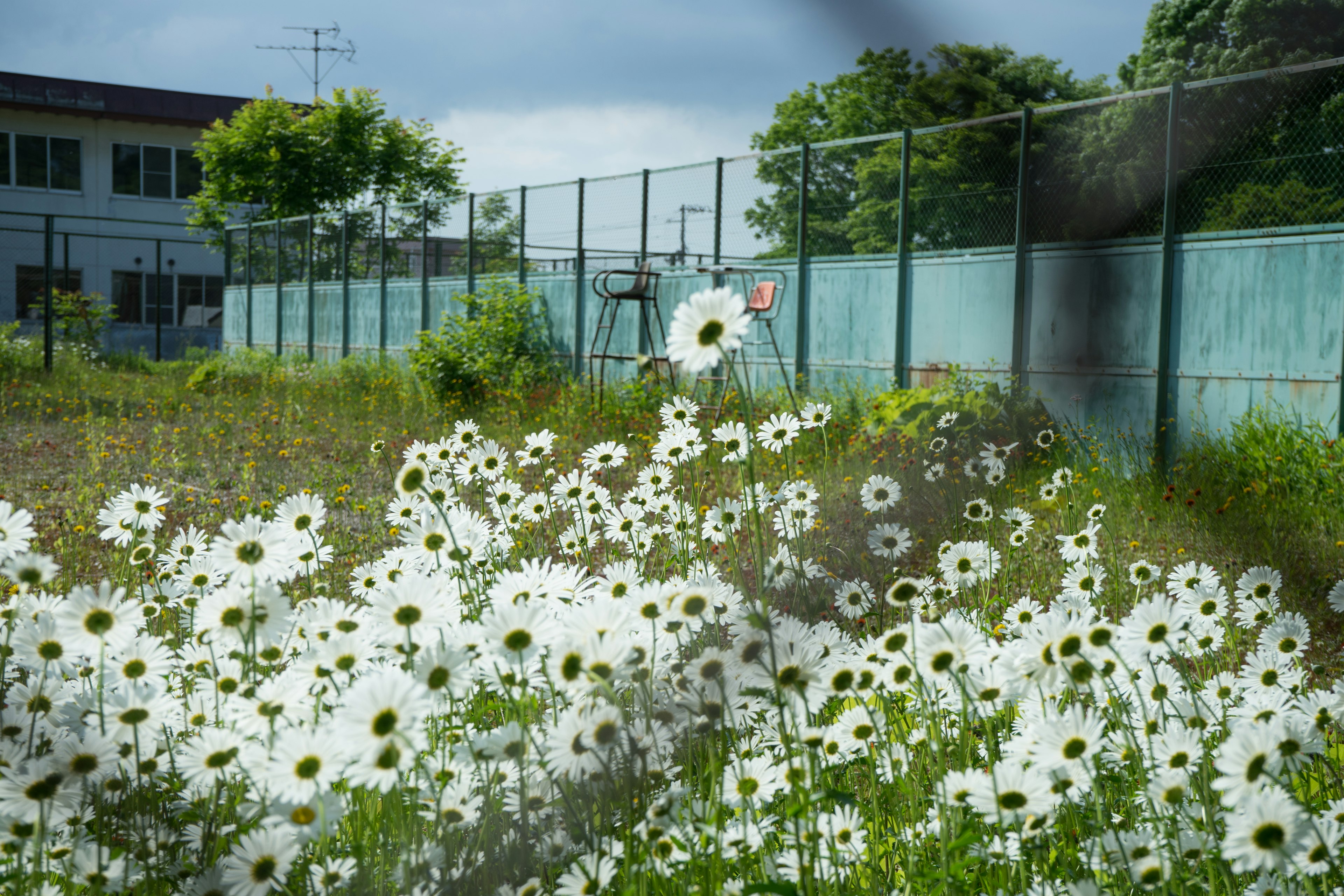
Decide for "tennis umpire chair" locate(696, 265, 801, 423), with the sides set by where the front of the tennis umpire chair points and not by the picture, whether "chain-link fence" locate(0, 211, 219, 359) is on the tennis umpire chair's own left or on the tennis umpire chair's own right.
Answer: on the tennis umpire chair's own right

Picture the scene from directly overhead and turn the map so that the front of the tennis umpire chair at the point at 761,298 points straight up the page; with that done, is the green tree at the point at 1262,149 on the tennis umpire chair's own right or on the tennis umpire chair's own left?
on the tennis umpire chair's own left

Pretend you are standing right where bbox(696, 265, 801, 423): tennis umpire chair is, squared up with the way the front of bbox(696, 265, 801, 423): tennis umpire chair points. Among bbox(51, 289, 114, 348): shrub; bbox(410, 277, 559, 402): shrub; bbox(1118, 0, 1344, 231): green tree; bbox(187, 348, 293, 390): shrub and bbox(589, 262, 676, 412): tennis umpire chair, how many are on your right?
4

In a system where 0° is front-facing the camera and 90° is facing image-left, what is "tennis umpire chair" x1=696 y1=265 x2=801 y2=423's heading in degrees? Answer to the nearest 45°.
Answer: approximately 45°

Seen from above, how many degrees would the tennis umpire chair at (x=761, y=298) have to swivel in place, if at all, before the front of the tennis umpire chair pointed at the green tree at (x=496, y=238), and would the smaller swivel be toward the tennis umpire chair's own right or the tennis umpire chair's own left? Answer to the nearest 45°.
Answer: approximately 90° to the tennis umpire chair's own right

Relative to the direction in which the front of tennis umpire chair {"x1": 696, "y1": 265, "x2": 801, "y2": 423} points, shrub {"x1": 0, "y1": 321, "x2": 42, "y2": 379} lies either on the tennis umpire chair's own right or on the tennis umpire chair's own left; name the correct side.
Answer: on the tennis umpire chair's own right

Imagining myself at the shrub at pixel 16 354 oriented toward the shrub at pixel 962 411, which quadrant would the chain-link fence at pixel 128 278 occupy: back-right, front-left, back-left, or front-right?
back-left

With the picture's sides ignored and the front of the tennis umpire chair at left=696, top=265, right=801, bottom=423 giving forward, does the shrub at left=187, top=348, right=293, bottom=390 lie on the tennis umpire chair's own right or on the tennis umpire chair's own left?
on the tennis umpire chair's own right

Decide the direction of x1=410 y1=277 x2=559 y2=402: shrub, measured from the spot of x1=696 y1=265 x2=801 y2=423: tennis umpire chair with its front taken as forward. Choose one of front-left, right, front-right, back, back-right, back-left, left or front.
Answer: right
